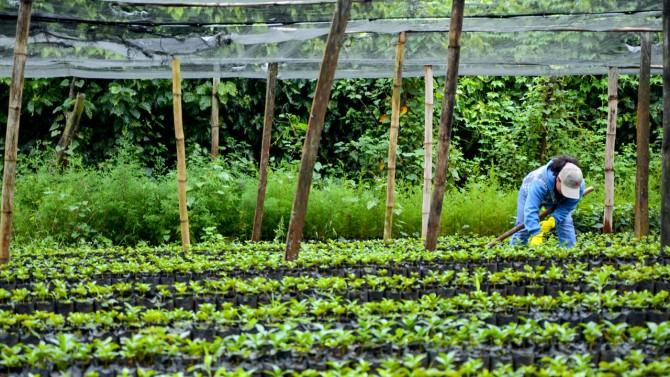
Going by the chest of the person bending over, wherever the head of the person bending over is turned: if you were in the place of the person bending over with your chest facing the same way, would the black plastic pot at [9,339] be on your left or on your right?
on your right

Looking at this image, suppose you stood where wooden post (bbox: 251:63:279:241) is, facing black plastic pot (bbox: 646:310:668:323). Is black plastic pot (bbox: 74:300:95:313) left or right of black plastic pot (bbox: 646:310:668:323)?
right

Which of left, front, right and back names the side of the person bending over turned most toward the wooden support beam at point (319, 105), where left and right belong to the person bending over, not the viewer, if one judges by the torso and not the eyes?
right

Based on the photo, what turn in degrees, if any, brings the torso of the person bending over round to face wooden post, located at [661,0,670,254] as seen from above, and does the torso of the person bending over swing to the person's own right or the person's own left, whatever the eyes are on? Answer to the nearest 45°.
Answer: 0° — they already face it

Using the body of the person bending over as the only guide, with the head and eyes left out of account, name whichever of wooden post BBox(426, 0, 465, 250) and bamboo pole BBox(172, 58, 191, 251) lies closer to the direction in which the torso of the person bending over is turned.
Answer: the wooden post

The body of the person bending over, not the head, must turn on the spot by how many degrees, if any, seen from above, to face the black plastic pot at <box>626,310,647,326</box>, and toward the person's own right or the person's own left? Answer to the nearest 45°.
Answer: approximately 45° to the person's own right

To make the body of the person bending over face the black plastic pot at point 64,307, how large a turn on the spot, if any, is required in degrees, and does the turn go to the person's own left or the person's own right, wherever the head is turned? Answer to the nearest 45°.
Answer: approximately 90° to the person's own right

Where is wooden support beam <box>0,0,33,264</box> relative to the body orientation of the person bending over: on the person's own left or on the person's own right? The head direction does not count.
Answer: on the person's own right

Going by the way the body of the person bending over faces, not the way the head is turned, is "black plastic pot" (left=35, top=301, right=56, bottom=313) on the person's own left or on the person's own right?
on the person's own right

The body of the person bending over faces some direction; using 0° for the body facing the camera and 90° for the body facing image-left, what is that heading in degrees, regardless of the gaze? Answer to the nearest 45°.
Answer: approximately 315°

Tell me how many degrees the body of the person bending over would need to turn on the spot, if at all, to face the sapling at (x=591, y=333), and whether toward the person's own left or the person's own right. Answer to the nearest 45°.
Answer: approximately 45° to the person's own right

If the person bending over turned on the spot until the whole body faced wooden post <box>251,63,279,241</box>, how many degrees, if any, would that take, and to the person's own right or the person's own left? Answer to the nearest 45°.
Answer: approximately 135° to the person's own right
